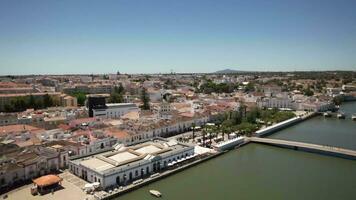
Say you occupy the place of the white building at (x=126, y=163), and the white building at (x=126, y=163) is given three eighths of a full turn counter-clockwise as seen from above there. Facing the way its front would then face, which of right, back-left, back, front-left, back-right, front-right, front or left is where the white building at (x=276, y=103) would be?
front-right

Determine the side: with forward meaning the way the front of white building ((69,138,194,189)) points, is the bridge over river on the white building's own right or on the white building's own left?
on the white building's own left

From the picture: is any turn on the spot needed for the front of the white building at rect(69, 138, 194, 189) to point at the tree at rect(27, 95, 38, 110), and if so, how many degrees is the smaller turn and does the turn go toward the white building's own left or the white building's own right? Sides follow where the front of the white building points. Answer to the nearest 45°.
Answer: approximately 180°

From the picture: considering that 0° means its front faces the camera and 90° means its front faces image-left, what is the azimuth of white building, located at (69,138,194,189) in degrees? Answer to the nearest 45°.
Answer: approximately 315°

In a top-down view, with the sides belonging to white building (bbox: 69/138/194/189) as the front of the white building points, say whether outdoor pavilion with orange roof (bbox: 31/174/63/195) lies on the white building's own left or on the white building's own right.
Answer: on the white building's own right

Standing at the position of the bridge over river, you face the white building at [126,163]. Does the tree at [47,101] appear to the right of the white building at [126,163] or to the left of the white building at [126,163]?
right

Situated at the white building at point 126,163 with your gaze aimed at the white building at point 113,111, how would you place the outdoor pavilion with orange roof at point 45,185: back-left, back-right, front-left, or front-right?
back-left

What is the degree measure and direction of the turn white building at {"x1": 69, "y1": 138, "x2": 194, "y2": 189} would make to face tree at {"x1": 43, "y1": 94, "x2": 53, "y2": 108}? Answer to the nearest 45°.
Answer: approximately 180°

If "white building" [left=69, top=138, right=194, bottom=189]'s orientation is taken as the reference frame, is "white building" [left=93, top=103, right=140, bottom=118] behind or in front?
behind

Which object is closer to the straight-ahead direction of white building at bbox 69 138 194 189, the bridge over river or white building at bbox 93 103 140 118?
the bridge over river
